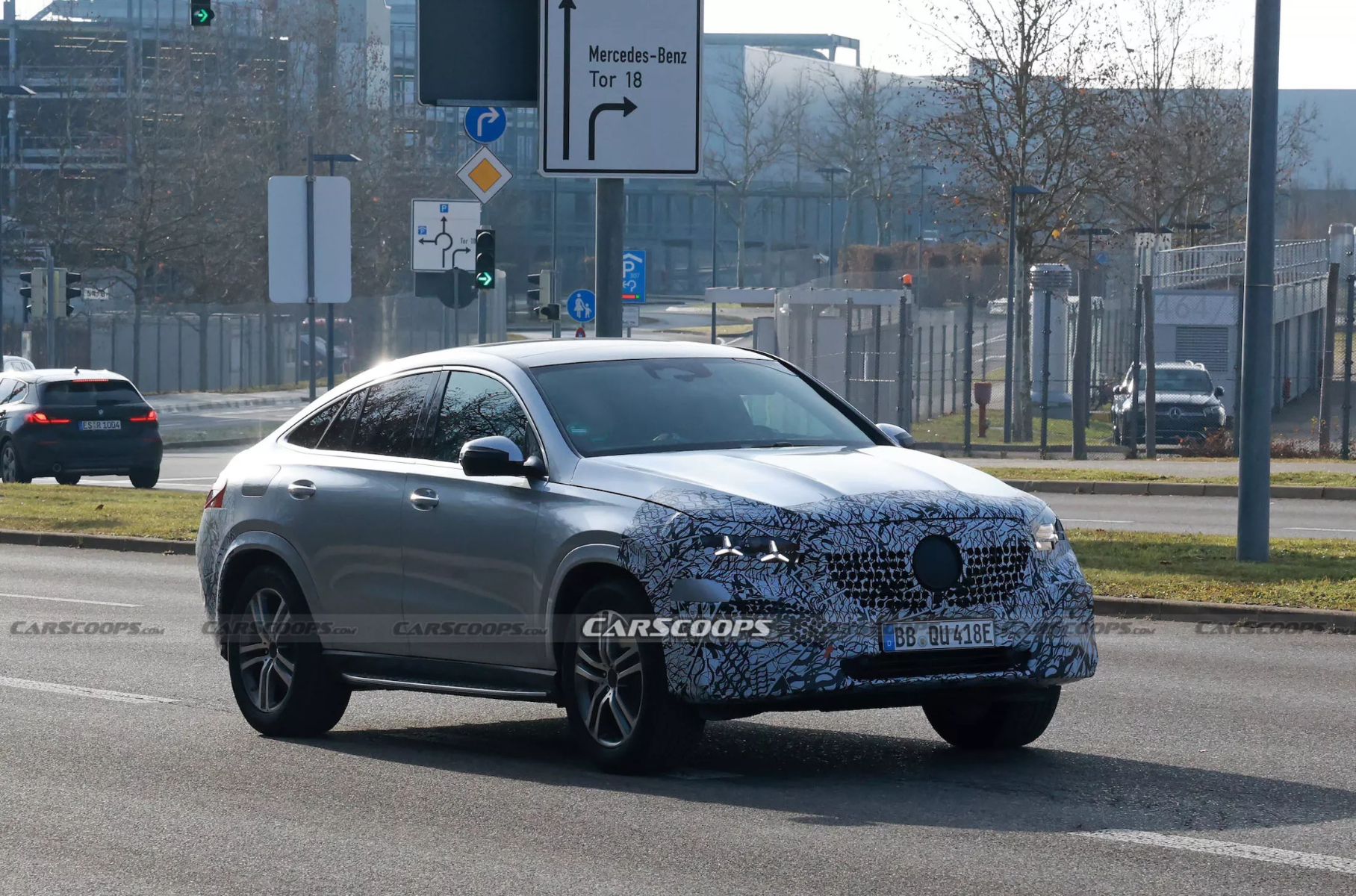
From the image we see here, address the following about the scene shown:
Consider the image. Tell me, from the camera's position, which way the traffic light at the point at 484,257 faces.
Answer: facing the viewer

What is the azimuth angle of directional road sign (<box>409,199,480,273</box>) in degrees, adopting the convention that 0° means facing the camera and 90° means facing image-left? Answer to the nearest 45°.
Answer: approximately 0°

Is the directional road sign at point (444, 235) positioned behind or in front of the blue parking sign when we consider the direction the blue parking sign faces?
in front

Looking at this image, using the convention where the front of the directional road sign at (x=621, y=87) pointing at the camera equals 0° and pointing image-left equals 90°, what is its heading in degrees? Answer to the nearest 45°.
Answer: approximately 0°

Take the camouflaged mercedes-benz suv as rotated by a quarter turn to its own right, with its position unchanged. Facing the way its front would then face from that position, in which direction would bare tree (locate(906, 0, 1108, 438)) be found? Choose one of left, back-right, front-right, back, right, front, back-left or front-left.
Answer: back-right

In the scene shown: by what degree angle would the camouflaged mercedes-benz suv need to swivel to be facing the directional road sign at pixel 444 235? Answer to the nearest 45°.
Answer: approximately 135° to its left

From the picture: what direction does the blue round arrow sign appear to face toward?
toward the camera

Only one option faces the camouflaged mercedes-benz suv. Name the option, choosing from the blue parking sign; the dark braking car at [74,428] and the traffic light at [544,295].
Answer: the blue parking sign
